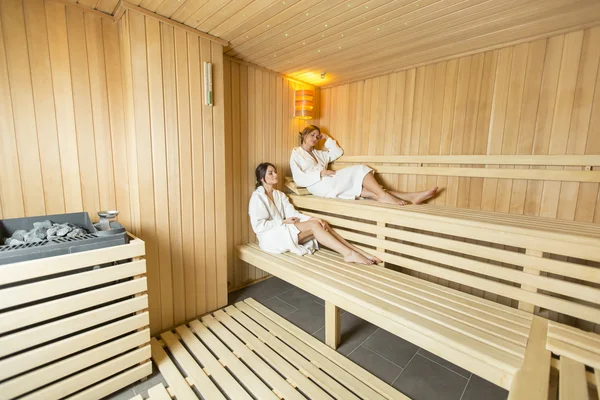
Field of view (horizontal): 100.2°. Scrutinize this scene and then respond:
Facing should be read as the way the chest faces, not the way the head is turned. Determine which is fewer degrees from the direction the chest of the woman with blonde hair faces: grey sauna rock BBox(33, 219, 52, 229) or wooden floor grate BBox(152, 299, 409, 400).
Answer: the wooden floor grate

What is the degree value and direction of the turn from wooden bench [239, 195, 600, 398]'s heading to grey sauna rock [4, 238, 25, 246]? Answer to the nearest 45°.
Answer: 0° — it already faces it

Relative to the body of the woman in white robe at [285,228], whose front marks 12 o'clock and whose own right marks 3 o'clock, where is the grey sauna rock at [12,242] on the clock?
The grey sauna rock is roughly at 3 o'clock from the woman in white robe.

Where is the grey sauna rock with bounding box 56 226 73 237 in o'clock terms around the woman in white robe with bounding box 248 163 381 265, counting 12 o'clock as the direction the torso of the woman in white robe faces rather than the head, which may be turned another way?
The grey sauna rock is roughly at 3 o'clock from the woman in white robe.

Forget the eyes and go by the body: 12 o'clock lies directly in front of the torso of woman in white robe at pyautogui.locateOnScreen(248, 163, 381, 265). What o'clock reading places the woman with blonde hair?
The woman with blonde hair is roughly at 9 o'clock from the woman in white robe.

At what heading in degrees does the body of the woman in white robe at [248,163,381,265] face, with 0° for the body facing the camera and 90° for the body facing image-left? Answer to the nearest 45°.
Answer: approximately 315°

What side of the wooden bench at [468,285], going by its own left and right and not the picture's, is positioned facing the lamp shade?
right

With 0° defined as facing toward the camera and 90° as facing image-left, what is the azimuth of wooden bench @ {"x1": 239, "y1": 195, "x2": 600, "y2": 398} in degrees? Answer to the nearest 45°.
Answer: approximately 45°

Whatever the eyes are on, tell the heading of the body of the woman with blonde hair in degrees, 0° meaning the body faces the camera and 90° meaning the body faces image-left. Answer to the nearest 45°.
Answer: approximately 315°
